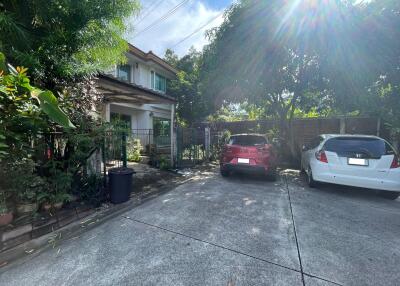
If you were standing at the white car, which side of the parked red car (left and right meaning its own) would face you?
right

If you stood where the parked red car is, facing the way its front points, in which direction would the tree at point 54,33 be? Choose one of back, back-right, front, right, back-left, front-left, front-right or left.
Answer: back-left

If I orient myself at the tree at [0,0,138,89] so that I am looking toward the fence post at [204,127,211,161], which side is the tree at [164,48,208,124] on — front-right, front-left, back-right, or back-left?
front-left

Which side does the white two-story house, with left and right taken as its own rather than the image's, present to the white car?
front

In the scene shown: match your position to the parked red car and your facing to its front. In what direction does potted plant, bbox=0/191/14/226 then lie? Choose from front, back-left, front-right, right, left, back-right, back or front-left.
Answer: back-left

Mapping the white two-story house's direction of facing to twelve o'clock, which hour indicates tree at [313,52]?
The tree is roughly at 12 o'clock from the white two-story house.

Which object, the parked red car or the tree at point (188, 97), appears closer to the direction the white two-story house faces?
the parked red car

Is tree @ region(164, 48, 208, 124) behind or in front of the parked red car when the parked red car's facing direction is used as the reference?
in front

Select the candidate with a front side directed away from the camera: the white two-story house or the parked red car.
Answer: the parked red car

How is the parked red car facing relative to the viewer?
away from the camera

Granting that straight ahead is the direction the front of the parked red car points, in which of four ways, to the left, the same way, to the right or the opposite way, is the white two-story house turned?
to the right

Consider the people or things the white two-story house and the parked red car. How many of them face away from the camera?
1

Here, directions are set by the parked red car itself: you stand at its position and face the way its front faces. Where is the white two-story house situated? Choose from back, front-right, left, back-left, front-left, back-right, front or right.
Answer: front-left
